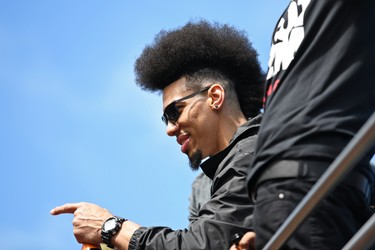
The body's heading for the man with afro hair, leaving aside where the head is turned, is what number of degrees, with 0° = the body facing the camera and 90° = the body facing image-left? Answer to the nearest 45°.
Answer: approximately 90°

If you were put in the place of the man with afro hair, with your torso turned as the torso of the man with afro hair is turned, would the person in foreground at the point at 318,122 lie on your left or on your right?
on your left
